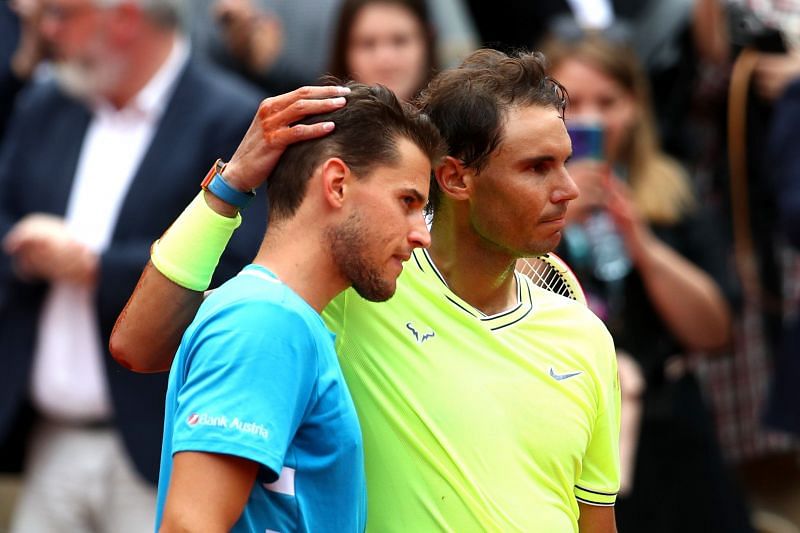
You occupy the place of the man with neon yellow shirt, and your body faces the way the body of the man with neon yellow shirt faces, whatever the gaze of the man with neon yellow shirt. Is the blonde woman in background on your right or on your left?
on your left

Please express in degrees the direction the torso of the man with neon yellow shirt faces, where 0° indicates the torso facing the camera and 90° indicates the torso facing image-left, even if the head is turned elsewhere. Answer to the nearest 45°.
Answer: approximately 315°

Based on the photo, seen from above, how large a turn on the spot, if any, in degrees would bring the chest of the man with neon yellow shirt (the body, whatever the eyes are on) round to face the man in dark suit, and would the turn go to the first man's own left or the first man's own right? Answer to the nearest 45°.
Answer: approximately 180°

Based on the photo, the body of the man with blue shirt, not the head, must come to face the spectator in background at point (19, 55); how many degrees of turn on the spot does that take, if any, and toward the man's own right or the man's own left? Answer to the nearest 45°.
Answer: approximately 90° to the man's own left

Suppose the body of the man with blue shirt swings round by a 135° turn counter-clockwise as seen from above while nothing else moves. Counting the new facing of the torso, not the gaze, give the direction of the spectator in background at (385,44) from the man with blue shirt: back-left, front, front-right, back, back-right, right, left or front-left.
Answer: front-right

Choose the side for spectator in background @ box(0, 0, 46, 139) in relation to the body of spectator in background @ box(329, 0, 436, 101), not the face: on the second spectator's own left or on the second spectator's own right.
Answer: on the second spectator's own right

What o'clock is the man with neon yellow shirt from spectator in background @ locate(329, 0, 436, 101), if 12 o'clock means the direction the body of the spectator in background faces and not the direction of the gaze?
The man with neon yellow shirt is roughly at 12 o'clock from the spectator in background.

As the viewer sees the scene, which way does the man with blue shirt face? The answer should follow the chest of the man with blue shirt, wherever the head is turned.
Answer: to the viewer's right

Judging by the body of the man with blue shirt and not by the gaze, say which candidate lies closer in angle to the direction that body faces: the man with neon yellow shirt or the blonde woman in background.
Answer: the man with neon yellow shirt

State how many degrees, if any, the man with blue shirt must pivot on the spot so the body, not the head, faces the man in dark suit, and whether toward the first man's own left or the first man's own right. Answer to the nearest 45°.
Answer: approximately 90° to the first man's own left

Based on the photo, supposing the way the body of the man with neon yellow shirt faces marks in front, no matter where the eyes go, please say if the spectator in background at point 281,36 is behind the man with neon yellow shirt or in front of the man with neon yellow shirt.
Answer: behind
